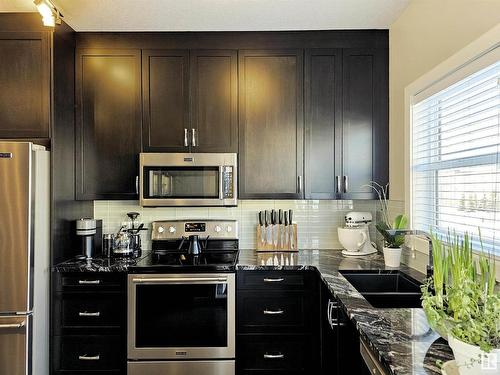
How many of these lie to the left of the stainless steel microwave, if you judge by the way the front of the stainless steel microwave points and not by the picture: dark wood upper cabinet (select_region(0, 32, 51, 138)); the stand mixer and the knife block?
2

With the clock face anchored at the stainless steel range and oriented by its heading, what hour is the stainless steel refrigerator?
The stainless steel refrigerator is roughly at 3 o'clock from the stainless steel range.

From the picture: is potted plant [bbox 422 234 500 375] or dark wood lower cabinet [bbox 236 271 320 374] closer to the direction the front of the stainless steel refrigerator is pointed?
the potted plant

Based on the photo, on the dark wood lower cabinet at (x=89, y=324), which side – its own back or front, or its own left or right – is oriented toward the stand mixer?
left

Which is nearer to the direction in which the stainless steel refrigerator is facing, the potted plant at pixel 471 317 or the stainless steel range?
the potted plant

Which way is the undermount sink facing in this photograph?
to the viewer's left

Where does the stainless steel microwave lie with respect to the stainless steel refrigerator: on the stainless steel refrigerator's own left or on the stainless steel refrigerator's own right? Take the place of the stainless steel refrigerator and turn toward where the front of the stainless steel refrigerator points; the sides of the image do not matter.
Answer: on the stainless steel refrigerator's own left

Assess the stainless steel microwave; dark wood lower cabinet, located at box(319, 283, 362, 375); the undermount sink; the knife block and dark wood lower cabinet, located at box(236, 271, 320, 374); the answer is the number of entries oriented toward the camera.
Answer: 3
